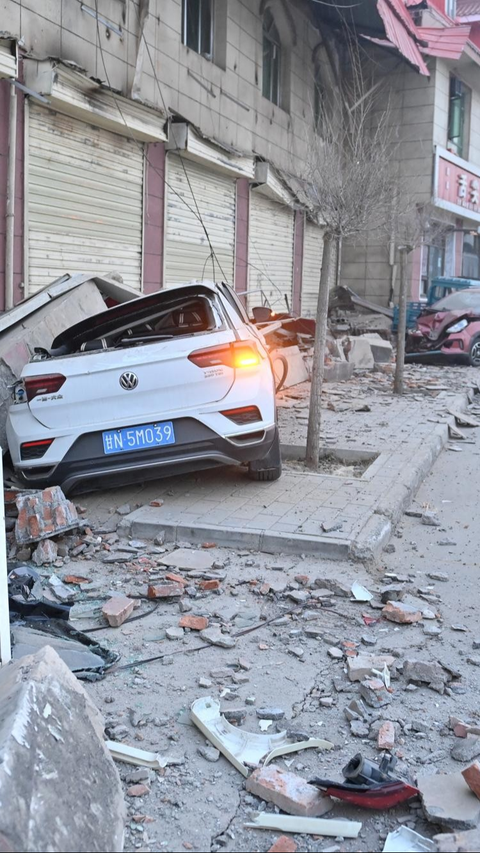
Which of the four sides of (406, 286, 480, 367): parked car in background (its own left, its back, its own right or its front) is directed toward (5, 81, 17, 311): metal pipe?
front

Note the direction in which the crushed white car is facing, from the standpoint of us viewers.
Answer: facing away from the viewer

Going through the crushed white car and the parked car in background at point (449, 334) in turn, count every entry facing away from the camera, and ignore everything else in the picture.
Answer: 1

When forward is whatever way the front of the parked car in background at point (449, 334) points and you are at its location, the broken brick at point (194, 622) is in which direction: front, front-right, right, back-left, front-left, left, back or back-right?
front-left

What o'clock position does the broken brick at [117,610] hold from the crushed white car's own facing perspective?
The broken brick is roughly at 6 o'clock from the crushed white car.

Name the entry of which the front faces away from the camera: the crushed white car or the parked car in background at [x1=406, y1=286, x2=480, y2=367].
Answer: the crushed white car

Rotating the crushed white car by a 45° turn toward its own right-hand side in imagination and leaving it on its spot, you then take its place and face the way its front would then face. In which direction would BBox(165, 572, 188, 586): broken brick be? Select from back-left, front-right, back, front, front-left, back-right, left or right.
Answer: back-right

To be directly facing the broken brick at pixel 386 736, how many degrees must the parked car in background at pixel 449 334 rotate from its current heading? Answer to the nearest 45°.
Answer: approximately 45° to its left

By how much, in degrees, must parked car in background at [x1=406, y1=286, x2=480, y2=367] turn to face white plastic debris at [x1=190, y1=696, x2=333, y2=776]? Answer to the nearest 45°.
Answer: approximately 45° to its left
